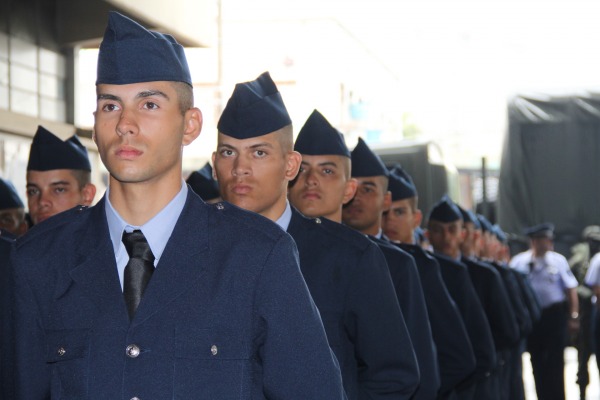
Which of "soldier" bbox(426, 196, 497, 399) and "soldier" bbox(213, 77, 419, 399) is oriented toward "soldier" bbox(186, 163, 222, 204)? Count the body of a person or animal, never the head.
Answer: "soldier" bbox(426, 196, 497, 399)

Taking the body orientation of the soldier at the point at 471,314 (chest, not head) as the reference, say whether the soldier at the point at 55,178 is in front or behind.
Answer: in front

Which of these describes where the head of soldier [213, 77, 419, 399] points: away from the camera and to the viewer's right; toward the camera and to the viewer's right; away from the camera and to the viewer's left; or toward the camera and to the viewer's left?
toward the camera and to the viewer's left

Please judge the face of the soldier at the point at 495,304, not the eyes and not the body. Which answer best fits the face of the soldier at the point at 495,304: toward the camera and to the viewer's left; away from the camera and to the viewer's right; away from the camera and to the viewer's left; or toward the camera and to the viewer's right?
toward the camera and to the viewer's left

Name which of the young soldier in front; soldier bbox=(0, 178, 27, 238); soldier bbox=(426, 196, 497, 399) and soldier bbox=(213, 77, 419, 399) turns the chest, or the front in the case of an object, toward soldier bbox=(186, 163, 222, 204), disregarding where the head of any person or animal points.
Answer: soldier bbox=(426, 196, 497, 399)

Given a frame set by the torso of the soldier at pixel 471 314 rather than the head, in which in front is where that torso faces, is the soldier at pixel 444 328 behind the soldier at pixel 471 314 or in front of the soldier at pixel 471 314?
in front

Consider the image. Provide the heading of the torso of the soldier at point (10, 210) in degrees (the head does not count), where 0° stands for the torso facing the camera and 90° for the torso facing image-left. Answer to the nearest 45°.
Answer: approximately 45°

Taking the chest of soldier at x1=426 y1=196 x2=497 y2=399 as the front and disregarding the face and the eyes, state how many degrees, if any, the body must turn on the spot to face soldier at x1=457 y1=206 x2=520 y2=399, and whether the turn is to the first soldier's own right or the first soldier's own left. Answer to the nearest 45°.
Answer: approximately 135° to the first soldier's own right

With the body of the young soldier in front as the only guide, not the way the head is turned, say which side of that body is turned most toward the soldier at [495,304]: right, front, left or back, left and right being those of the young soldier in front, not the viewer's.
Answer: back

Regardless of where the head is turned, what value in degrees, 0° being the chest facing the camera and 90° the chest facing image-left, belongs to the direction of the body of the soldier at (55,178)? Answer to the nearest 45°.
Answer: approximately 45°

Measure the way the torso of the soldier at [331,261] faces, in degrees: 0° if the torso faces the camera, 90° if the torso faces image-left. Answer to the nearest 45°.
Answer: approximately 45°
